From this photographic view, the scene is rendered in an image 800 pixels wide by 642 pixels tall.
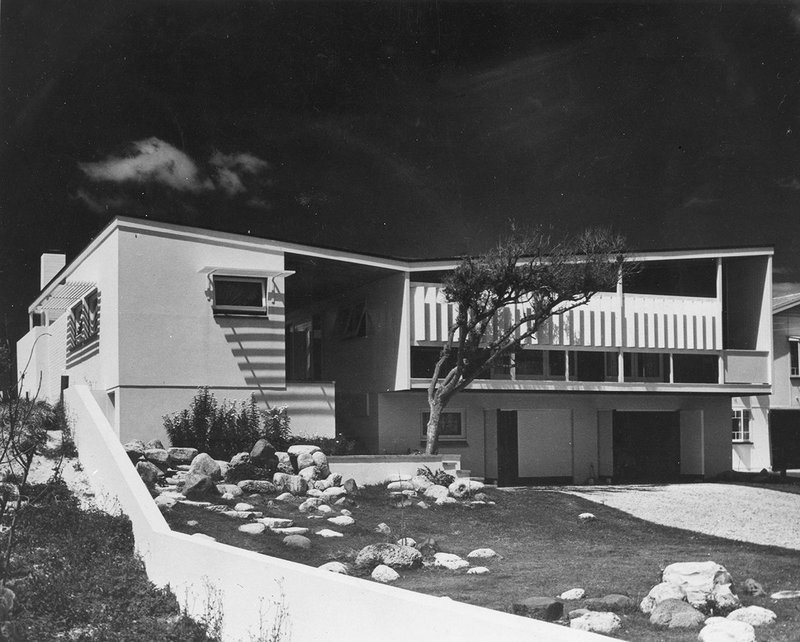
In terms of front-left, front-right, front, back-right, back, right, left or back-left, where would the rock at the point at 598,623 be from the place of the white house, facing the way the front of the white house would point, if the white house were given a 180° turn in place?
back

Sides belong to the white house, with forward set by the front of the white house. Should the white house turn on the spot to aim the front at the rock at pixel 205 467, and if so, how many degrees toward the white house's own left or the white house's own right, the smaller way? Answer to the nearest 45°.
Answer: approximately 45° to the white house's own right

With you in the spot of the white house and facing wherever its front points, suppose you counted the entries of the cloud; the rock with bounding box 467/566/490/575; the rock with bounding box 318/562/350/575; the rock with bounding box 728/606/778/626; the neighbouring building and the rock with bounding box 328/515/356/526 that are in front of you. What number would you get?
4

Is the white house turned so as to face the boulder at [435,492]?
yes

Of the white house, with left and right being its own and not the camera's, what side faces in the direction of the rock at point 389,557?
front

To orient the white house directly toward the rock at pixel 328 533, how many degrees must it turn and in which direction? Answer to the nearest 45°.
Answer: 0° — it already faces it

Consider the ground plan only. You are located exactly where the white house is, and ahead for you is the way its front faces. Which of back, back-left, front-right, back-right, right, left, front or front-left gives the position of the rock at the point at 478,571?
front

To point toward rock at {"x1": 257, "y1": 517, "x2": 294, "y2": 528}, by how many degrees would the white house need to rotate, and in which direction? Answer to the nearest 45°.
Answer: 0° — it already faces it

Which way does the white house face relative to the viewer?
toward the camera

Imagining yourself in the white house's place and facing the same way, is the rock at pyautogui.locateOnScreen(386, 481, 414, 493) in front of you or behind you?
in front

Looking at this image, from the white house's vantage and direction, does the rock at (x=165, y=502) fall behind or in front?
in front

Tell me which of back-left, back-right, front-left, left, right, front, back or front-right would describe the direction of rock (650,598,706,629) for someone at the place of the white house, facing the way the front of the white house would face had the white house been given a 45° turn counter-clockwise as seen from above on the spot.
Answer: front-right

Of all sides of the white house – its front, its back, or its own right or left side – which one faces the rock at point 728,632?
front

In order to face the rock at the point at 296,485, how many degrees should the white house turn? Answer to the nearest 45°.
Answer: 0° — it already faces it

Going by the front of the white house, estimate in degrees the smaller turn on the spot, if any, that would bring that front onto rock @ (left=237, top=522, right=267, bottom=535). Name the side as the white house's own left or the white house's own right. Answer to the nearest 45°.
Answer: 0° — it already faces it

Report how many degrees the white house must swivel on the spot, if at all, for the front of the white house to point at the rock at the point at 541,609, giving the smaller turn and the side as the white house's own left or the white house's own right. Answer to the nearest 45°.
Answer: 0° — it already faces it

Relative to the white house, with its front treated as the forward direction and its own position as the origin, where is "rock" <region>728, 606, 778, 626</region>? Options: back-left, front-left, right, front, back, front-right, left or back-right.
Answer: front
